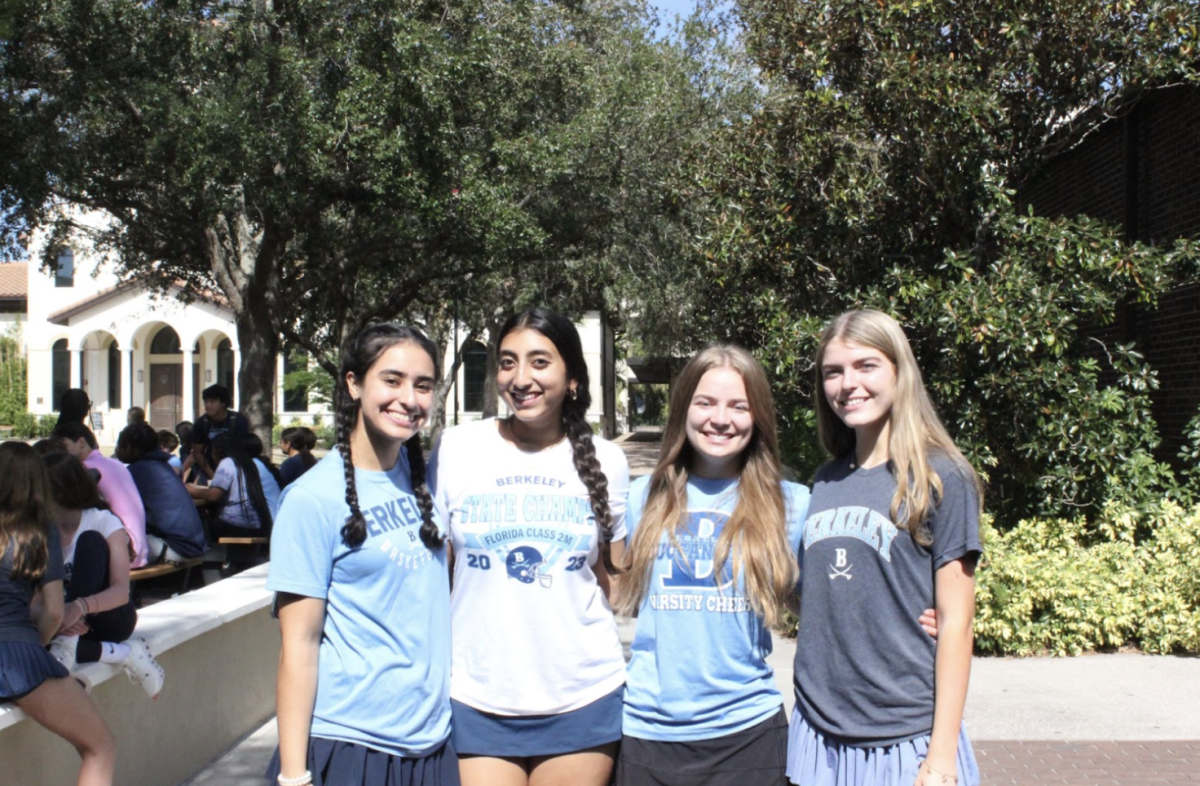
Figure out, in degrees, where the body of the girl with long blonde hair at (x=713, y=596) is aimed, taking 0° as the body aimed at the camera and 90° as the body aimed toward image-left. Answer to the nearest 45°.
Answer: approximately 0°

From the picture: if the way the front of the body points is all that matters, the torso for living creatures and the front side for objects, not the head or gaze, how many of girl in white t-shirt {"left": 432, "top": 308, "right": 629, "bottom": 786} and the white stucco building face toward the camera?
2

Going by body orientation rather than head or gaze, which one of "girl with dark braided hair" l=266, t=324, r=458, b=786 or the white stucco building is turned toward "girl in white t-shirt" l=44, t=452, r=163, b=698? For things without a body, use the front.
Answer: the white stucco building

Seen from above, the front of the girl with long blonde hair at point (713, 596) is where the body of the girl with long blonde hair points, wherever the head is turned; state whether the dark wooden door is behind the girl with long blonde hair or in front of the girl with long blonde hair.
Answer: behind

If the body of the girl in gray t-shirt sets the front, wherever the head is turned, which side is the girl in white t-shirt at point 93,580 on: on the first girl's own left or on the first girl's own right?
on the first girl's own right

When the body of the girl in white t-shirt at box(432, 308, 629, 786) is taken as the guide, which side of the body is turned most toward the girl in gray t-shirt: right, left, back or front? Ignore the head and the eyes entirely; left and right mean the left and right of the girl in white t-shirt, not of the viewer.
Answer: left

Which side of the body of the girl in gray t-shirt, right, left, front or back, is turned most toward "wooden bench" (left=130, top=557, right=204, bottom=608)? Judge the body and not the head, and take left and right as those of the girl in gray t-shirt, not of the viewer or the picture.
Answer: right

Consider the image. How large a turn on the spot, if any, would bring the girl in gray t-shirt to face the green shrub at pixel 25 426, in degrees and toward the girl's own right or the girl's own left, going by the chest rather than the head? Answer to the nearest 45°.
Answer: approximately 90° to the girl's own right
